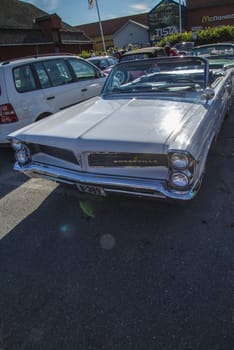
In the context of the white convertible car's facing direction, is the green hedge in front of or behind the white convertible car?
behind

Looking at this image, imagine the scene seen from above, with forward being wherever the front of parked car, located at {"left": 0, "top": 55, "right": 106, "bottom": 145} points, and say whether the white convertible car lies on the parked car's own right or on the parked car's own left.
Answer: on the parked car's own right

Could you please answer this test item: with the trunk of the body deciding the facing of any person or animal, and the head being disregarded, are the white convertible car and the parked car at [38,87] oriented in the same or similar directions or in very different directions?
very different directions

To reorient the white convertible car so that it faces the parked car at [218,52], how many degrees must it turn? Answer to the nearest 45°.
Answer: approximately 180°

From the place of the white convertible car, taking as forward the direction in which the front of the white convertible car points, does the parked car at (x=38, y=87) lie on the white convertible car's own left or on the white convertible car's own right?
on the white convertible car's own right

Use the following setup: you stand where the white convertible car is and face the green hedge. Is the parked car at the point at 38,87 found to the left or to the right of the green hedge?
left

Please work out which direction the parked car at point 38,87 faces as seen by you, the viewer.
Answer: facing away from the viewer and to the right of the viewer

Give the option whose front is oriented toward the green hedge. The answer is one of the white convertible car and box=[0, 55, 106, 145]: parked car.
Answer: the parked car
